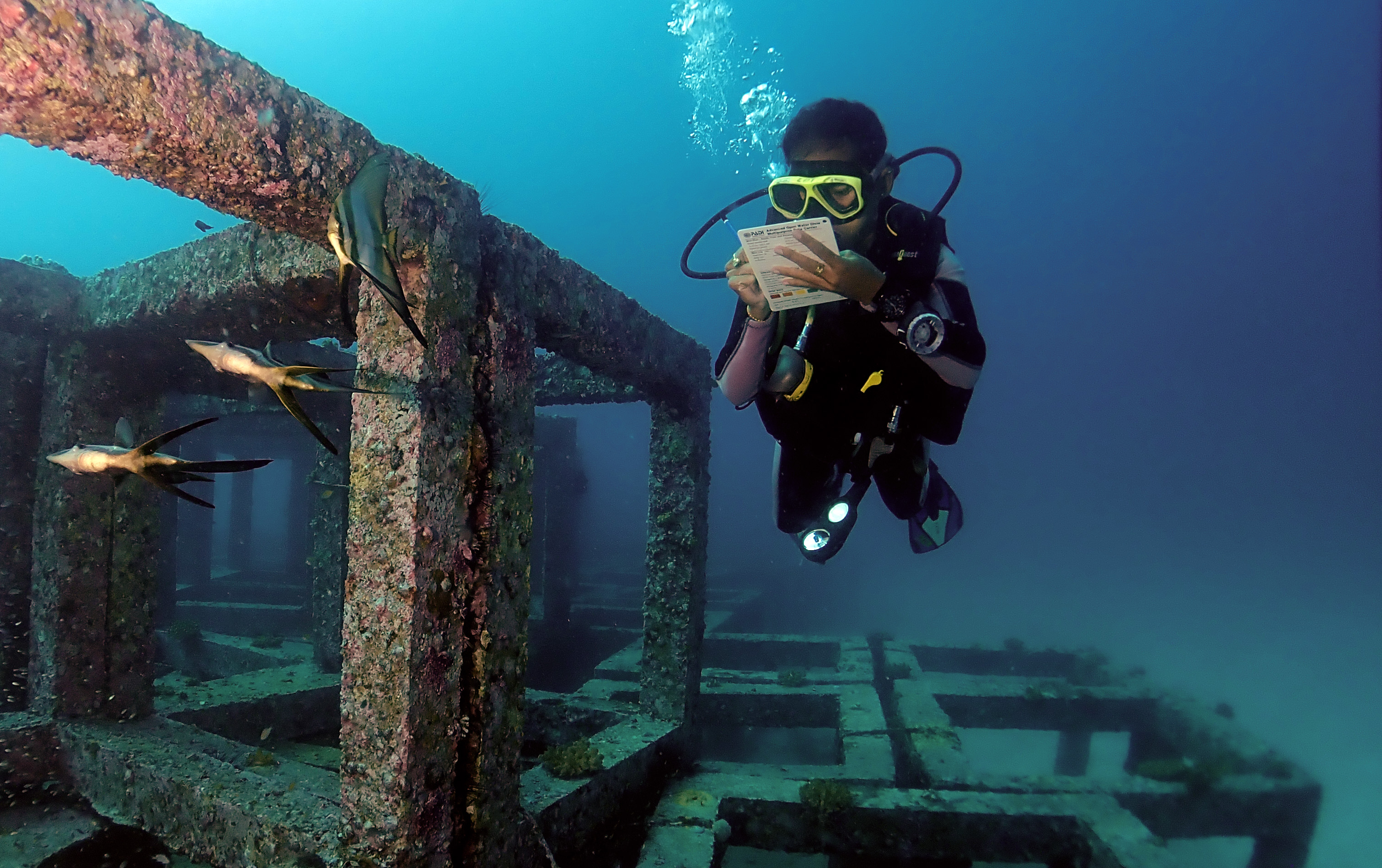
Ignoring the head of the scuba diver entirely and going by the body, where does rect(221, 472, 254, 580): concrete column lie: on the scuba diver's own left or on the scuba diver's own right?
on the scuba diver's own right

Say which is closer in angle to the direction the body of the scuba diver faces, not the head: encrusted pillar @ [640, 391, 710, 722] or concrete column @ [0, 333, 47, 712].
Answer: the concrete column

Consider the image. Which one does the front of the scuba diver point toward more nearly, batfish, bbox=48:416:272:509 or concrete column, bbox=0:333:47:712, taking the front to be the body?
the batfish

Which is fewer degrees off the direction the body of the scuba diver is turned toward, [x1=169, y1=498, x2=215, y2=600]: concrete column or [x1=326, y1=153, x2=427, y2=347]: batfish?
the batfish

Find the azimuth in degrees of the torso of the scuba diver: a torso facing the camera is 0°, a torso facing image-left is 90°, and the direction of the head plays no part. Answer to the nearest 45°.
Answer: approximately 45°

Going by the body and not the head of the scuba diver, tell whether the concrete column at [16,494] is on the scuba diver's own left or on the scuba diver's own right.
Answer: on the scuba diver's own right

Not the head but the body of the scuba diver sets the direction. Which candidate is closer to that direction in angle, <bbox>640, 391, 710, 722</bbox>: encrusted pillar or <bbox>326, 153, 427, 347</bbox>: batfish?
the batfish

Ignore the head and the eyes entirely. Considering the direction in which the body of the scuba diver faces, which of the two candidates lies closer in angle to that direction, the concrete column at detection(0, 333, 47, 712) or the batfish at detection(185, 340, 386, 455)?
the batfish

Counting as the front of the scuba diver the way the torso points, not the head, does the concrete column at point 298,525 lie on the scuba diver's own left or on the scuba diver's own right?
on the scuba diver's own right

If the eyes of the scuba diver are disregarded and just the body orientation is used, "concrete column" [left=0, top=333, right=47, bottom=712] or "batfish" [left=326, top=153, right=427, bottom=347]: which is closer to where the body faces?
the batfish
